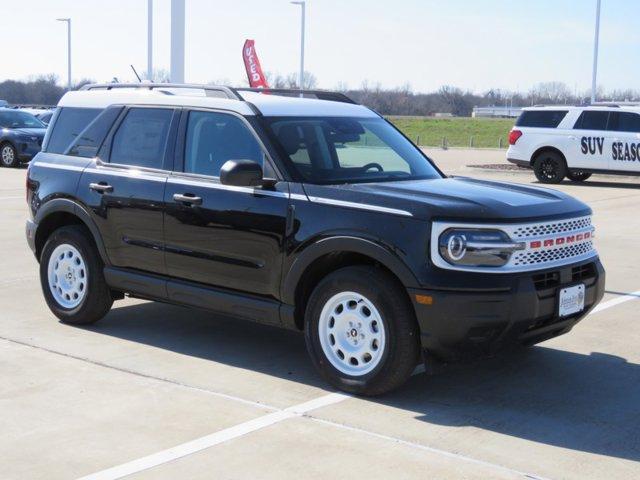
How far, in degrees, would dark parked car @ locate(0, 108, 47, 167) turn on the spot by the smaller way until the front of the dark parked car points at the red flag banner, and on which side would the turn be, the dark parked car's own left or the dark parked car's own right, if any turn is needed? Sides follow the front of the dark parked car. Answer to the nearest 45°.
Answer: approximately 90° to the dark parked car's own left

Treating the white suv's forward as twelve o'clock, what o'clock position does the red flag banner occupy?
The red flag banner is roughly at 6 o'clock from the white suv.

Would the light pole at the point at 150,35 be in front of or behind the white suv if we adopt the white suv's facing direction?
behind

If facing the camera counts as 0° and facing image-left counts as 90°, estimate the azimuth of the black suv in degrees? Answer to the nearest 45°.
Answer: approximately 315°

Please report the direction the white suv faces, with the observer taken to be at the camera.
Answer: facing the viewer and to the right of the viewer

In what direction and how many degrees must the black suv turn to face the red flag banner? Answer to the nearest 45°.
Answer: approximately 135° to its left

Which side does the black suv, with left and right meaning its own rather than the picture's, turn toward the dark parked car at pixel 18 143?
back

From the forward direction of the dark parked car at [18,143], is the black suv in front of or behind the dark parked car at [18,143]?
in front

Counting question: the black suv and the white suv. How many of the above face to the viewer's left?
0
